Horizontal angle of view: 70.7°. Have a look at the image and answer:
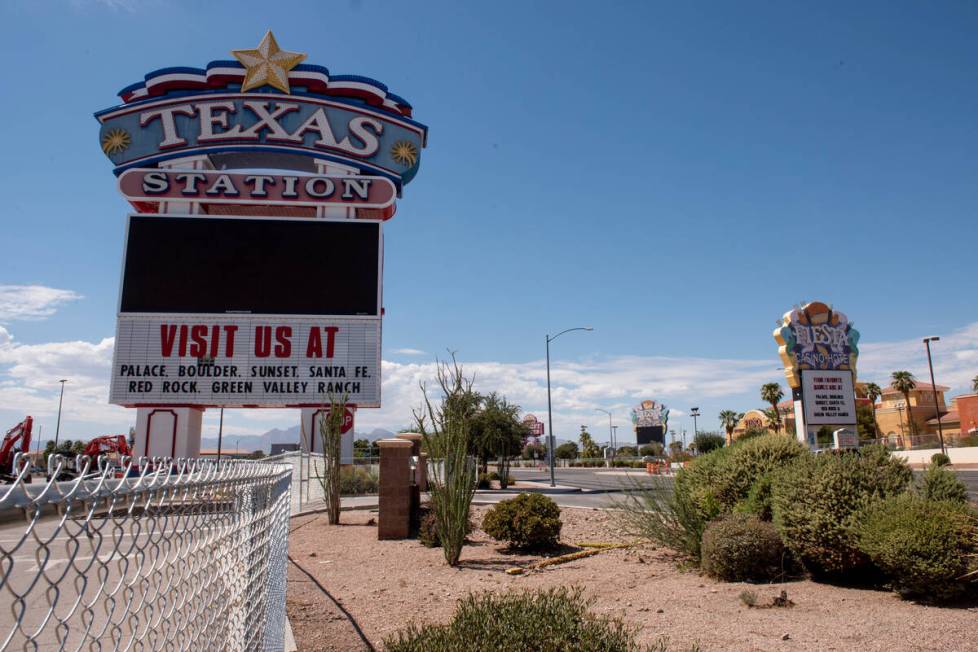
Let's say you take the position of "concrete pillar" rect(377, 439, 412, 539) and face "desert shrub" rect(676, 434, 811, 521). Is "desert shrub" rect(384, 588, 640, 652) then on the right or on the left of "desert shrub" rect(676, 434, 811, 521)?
right

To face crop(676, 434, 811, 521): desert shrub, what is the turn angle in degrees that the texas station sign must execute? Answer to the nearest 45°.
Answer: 0° — it already faces it

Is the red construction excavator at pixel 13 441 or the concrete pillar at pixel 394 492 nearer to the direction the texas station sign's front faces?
the concrete pillar

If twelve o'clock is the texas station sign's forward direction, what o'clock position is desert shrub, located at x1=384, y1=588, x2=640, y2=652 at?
The desert shrub is roughly at 12 o'clock from the texas station sign.

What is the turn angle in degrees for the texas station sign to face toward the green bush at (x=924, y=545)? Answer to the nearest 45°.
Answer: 0° — it already faces it

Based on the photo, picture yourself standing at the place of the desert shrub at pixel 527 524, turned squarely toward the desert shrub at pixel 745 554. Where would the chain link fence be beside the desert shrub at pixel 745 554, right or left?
right

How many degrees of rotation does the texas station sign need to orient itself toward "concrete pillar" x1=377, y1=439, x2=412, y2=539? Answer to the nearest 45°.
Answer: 0° — it already faces it

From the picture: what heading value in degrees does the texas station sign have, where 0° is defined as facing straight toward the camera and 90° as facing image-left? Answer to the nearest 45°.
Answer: approximately 0°

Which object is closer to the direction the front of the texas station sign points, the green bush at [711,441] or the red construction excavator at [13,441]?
the green bush

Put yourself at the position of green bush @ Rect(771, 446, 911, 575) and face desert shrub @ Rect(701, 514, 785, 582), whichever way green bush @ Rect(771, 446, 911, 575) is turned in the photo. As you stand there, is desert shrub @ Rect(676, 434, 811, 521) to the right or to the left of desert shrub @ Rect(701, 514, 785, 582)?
right
